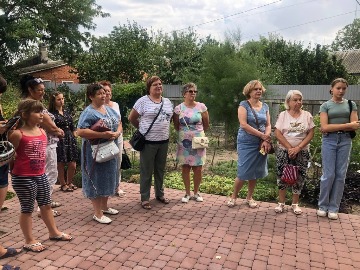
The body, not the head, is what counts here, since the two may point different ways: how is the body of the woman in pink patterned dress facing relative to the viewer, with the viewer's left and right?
facing the viewer

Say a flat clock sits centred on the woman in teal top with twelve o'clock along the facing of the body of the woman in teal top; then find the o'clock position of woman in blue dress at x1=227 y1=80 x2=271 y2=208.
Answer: The woman in blue dress is roughly at 3 o'clock from the woman in teal top.

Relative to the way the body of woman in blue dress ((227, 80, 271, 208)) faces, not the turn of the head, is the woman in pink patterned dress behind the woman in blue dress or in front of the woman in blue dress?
behind

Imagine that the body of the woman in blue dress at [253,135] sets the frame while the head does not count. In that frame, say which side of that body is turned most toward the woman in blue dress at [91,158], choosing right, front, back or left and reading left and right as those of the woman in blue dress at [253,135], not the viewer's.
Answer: right

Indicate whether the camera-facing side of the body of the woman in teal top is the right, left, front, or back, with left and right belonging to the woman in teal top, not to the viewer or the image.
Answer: front

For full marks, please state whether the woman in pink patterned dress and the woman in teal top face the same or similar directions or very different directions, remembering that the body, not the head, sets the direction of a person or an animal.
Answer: same or similar directions

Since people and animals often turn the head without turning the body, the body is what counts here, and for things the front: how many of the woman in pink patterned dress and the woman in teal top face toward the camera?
2
